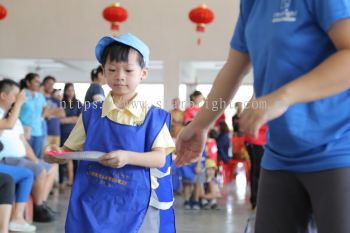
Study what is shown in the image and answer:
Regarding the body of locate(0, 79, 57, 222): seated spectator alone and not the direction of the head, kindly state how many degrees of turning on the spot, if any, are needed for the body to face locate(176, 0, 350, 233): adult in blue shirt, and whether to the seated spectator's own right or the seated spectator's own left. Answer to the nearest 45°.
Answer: approximately 90° to the seated spectator's own right

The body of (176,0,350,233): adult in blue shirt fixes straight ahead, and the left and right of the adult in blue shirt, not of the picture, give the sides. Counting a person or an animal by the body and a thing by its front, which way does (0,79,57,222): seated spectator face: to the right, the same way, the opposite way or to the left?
the opposite way

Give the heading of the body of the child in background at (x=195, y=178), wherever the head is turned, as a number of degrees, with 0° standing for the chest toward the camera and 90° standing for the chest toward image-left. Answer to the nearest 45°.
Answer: approximately 0°

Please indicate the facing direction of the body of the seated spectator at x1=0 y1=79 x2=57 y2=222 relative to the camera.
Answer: to the viewer's right

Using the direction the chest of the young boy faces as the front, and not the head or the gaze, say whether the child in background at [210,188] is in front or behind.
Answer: behind

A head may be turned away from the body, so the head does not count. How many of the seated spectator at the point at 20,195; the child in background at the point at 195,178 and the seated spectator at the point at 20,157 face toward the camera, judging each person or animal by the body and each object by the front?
1

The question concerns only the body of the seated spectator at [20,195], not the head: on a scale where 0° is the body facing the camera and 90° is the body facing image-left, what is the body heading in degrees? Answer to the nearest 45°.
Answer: approximately 270°

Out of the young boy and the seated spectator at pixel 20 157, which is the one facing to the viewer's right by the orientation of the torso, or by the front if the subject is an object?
the seated spectator

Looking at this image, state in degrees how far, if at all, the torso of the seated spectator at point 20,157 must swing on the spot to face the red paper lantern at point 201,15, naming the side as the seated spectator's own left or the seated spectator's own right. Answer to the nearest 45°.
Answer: approximately 45° to the seated spectator's own left

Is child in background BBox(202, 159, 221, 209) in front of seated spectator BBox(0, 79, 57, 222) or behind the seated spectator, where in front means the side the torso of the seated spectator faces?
in front
